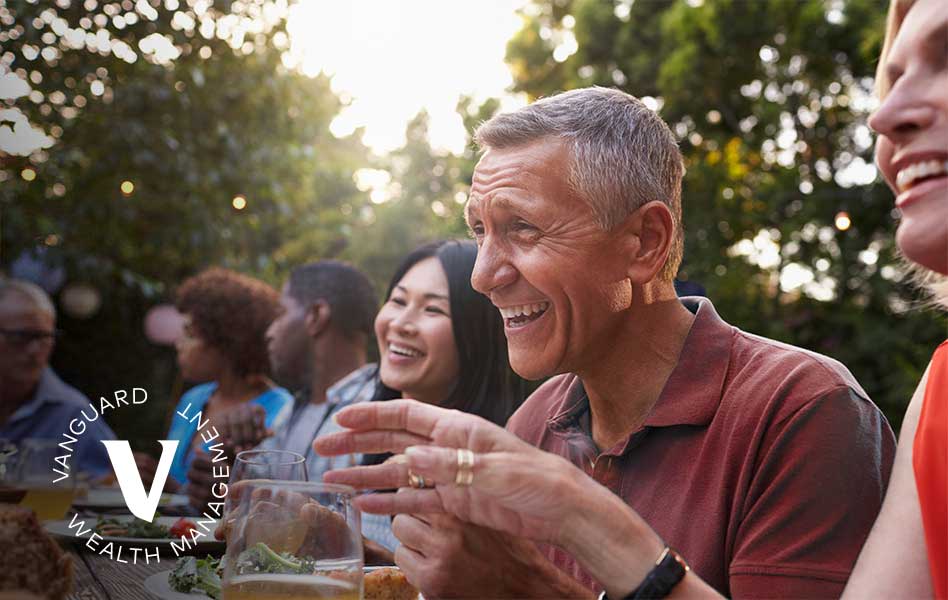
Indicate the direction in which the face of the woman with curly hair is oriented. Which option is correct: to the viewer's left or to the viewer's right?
to the viewer's left

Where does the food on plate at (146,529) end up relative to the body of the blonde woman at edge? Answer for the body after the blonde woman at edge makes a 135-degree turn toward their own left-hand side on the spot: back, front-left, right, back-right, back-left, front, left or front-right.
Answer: back

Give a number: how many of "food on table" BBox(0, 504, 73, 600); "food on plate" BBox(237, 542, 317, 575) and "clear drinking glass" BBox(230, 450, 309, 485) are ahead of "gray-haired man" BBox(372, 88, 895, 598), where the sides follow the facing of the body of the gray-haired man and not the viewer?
3

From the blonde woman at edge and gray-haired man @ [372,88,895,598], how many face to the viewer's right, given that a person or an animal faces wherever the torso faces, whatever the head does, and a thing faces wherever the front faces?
0

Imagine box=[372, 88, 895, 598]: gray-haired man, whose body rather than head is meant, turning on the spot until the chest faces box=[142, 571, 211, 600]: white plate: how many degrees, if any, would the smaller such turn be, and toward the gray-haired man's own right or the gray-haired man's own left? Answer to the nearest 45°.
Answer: approximately 45° to the gray-haired man's own right

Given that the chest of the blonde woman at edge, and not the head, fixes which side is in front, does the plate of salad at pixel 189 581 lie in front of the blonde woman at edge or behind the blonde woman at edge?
in front

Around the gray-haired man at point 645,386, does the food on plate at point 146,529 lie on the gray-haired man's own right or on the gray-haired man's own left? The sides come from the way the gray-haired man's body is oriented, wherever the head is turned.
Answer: on the gray-haired man's own right

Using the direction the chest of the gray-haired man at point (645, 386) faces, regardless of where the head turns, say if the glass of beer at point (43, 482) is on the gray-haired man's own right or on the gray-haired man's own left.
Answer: on the gray-haired man's own right

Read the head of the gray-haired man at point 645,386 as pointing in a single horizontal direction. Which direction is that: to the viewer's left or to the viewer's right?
to the viewer's left

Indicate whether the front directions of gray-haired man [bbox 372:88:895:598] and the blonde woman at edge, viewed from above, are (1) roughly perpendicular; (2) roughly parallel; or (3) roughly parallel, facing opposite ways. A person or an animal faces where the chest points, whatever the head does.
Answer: roughly parallel

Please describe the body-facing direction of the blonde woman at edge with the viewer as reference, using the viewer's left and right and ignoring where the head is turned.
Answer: facing the viewer and to the left of the viewer
